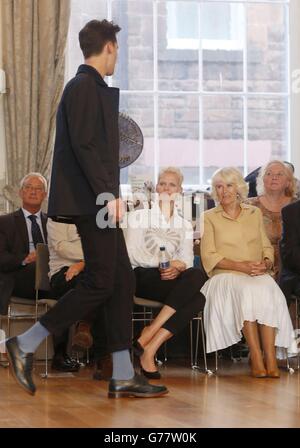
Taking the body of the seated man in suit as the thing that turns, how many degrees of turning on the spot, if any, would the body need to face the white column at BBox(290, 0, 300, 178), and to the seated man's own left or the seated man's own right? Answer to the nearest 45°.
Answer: approximately 90° to the seated man's own left

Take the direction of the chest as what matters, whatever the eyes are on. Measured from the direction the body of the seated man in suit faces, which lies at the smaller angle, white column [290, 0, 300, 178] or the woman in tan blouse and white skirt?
the woman in tan blouse and white skirt

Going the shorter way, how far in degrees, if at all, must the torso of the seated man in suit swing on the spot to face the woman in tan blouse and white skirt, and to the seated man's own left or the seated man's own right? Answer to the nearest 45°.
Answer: approximately 45° to the seated man's own left

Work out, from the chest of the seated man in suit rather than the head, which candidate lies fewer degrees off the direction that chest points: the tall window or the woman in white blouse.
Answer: the woman in white blouse

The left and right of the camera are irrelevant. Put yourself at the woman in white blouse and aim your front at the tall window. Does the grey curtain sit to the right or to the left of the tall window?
left

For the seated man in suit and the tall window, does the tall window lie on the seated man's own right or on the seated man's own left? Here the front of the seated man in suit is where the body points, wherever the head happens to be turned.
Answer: on the seated man's own left

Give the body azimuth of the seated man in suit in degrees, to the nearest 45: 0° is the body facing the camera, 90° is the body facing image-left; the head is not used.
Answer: approximately 315°
